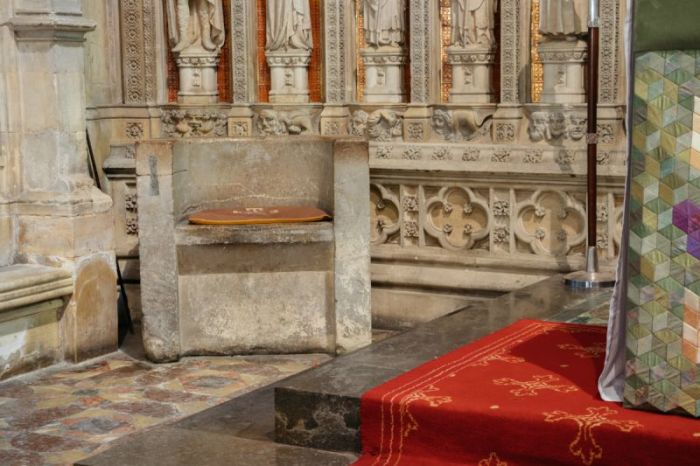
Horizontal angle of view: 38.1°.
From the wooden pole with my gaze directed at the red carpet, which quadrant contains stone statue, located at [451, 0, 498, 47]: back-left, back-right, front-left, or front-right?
back-right

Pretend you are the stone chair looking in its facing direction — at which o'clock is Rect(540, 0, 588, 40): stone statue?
The stone statue is roughly at 9 o'clock from the stone chair.

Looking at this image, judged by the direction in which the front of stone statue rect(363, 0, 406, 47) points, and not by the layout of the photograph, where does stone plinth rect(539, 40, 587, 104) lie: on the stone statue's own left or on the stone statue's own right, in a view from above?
on the stone statue's own left

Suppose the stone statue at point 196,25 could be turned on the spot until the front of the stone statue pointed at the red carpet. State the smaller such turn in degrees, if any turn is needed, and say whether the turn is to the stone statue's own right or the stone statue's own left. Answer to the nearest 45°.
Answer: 0° — it already faces it

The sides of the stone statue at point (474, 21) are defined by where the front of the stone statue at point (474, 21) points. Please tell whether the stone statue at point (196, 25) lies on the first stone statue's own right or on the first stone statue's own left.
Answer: on the first stone statue's own right

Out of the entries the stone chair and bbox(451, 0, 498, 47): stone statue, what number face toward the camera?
2

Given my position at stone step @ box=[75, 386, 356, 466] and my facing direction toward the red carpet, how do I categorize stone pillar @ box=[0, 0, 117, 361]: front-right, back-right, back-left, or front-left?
back-left

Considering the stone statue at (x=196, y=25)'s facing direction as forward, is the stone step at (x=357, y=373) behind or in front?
in front

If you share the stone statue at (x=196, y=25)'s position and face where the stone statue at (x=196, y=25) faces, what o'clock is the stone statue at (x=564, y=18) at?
the stone statue at (x=564, y=18) is roughly at 10 o'clock from the stone statue at (x=196, y=25).
